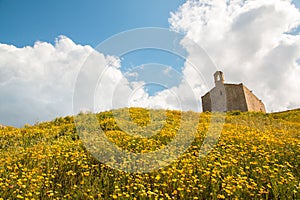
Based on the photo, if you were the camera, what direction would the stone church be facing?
facing the viewer and to the left of the viewer
